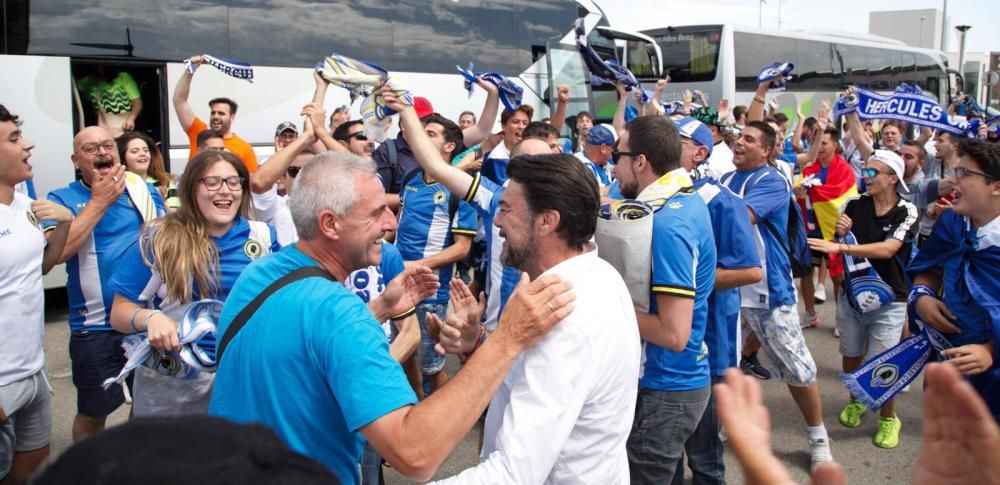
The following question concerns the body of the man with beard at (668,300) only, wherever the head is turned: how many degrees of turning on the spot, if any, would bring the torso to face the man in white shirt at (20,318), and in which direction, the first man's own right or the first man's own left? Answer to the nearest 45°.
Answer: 0° — they already face them

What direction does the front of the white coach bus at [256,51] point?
to the viewer's right

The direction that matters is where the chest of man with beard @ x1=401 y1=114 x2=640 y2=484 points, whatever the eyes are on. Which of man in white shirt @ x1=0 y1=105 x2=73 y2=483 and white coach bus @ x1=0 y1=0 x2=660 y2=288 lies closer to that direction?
the man in white shirt

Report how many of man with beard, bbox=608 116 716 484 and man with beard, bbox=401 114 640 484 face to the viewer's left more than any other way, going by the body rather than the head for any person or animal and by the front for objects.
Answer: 2

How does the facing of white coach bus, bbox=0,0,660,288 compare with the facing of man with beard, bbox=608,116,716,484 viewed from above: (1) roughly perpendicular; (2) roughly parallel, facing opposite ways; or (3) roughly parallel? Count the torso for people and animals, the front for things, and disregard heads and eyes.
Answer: roughly parallel, facing opposite ways

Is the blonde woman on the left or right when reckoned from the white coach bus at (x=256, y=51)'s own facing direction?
on its right

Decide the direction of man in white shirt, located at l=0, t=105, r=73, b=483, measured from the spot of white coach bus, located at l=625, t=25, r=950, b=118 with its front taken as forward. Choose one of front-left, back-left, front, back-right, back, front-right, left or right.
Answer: front-left

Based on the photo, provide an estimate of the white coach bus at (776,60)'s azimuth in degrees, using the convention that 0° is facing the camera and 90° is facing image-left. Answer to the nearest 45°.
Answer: approximately 45°

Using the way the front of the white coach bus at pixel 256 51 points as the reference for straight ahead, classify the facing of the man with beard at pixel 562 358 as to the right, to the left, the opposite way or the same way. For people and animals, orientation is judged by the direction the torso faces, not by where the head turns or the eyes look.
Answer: the opposite way

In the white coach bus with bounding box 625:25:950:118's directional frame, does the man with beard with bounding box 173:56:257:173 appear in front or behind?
in front

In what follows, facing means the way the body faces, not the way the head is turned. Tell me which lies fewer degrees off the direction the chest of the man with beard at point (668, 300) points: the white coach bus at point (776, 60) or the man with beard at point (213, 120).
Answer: the man with beard

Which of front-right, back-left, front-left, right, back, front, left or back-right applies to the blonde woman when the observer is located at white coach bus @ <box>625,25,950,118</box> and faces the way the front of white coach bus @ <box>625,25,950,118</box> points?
front-left

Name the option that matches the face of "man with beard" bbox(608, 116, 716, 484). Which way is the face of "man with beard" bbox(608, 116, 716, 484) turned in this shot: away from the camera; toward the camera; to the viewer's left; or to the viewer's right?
to the viewer's left

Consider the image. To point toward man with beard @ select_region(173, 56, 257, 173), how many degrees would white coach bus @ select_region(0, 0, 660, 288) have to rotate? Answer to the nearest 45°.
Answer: approximately 90° to its right

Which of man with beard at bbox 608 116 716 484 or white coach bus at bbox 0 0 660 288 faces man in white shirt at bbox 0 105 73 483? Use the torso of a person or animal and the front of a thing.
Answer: the man with beard

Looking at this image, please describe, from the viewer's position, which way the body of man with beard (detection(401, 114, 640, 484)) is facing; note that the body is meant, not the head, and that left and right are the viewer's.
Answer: facing to the left of the viewer

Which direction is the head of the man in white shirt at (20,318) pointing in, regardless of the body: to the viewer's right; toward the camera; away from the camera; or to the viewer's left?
to the viewer's right

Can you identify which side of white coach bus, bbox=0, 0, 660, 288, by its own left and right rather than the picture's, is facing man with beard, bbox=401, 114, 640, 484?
right
